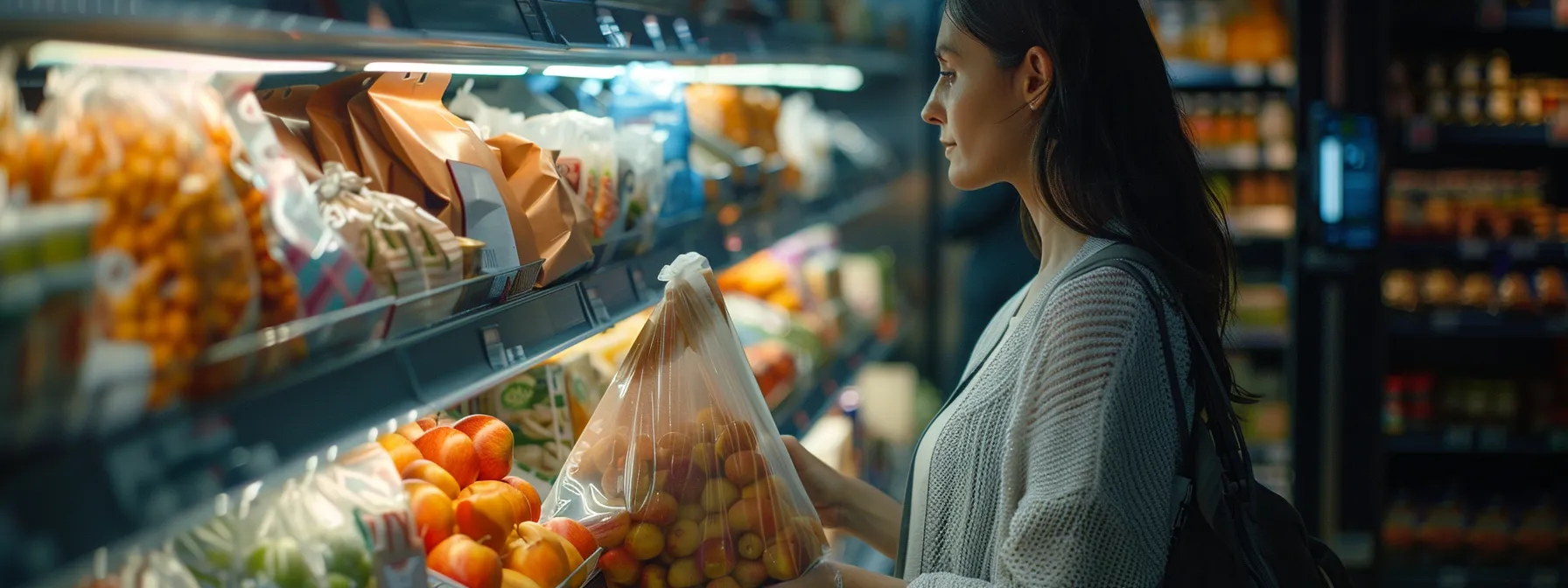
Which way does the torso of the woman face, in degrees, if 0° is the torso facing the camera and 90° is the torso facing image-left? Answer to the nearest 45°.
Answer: approximately 90°

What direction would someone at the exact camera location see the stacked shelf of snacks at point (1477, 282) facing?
facing the viewer

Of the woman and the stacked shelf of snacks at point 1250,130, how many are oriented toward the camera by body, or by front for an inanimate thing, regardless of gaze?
1

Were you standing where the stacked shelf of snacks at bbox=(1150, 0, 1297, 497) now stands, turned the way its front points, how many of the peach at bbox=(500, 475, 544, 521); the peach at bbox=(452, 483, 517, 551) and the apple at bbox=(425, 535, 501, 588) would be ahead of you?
3

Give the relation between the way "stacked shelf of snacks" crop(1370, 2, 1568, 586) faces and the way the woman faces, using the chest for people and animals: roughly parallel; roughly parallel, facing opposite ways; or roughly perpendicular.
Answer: roughly perpendicular

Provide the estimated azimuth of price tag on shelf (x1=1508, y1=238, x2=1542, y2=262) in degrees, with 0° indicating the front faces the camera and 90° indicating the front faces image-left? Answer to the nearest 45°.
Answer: approximately 0°

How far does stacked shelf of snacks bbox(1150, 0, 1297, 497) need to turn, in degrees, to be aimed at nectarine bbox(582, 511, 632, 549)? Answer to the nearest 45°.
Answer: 0° — it already faces it

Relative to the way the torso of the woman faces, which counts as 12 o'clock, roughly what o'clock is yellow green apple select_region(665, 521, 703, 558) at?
The yellow green apple is roughly at 11 o'clock from the woman.

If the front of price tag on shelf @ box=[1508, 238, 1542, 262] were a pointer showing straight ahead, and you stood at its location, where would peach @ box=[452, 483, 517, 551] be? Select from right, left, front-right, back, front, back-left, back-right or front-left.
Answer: front

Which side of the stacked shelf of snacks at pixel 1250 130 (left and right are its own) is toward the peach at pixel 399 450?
front

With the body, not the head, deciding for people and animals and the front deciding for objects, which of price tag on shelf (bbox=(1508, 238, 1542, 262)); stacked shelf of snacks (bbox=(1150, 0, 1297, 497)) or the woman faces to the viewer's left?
the woman

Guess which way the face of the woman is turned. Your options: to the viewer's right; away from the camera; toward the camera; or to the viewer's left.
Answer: to the viewer's left

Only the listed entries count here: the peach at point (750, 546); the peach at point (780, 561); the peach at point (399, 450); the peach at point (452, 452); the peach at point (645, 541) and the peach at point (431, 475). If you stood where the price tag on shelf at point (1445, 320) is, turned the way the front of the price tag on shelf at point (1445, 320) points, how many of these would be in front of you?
6

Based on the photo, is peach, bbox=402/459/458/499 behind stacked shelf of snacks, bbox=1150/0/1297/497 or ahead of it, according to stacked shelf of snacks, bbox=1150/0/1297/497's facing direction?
ahead

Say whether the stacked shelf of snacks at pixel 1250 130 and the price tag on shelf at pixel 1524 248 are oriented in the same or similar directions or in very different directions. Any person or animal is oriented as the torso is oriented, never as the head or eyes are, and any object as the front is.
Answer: same or similar directions
